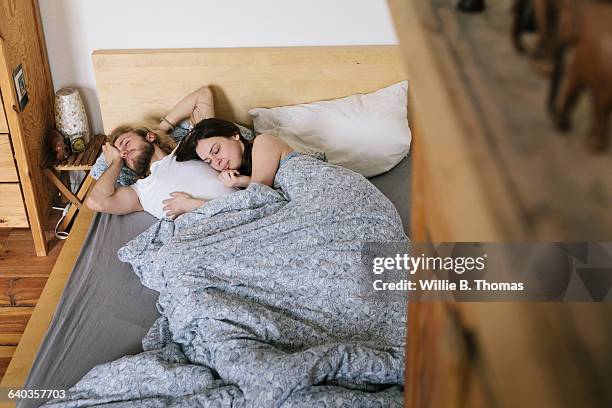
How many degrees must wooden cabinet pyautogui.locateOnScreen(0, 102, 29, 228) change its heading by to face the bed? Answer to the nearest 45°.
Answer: approximately 90° to its left

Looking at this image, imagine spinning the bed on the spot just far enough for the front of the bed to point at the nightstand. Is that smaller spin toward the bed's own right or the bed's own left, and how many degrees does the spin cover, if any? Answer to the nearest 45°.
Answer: approximately 90° to the bed's own right

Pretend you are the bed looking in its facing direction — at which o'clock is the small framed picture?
The small framed picture is roughly at 3 o'clock from the bed.

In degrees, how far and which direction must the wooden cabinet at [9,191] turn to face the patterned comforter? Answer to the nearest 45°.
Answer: approximately 45° to its left

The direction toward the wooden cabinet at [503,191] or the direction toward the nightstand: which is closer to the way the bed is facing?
the wooden cabinet

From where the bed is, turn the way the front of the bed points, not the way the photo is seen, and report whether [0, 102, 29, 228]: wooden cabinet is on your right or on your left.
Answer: on your right

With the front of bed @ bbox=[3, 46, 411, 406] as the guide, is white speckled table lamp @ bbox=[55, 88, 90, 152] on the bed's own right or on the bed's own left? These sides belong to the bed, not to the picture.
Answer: on the bed's own right

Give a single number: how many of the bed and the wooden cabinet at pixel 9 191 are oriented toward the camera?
2

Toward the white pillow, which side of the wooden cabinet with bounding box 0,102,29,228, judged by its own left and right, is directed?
left
